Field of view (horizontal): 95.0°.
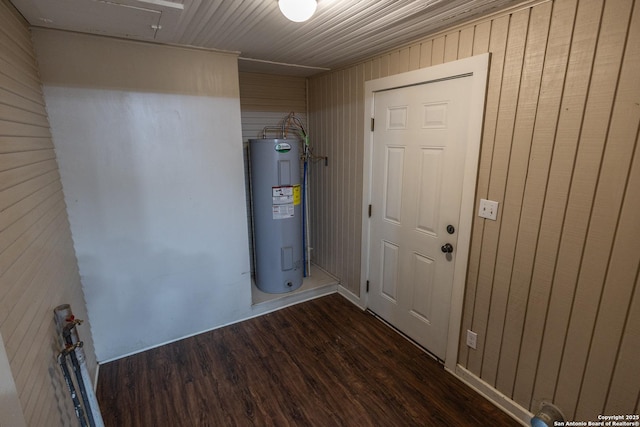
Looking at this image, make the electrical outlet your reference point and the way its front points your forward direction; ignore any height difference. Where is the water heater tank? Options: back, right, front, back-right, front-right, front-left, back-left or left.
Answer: front-right

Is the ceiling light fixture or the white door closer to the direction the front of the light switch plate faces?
the ceiling light fixture

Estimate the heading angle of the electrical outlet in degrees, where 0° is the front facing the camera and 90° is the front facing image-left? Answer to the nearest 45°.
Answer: approximately 45°

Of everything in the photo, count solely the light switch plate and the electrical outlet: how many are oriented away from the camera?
0

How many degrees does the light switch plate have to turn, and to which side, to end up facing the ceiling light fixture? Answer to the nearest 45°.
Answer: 0° — it already faces it

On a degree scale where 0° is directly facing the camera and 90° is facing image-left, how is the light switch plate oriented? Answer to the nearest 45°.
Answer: approximately 45°

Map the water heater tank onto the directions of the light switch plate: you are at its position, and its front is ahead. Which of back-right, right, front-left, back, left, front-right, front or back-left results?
front-right
